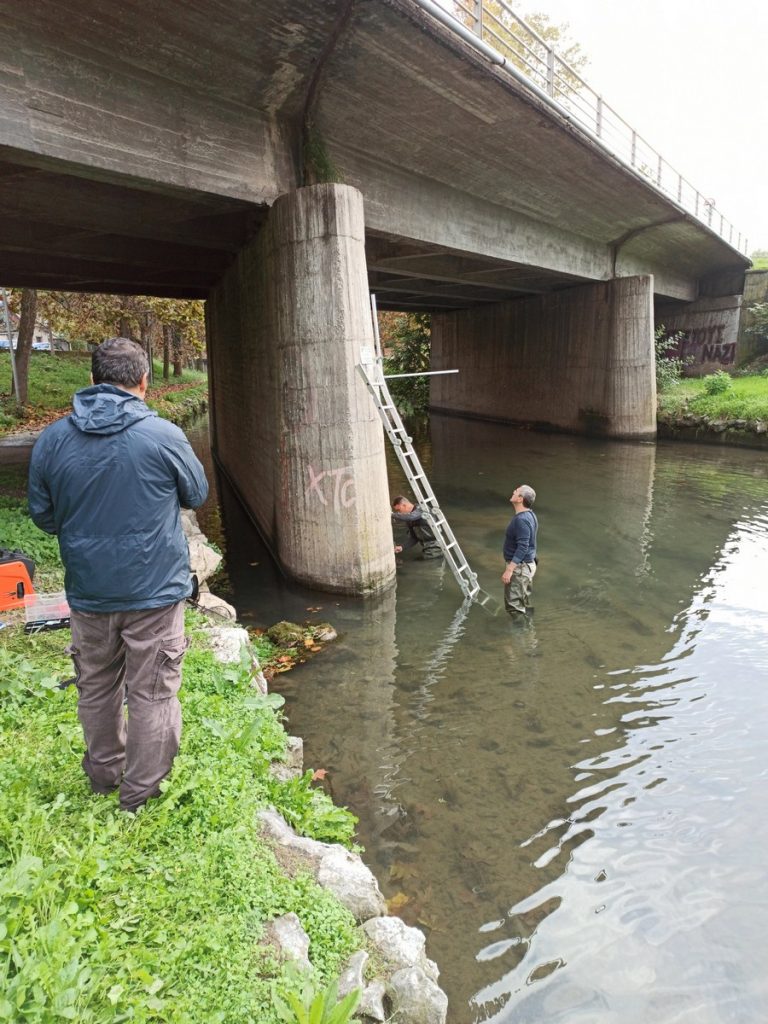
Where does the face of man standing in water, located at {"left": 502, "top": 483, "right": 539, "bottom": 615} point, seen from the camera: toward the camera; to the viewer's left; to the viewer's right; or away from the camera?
to the viewer's left

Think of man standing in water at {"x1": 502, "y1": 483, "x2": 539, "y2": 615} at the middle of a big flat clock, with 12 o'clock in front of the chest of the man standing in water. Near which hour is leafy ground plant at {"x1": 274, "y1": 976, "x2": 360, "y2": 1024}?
The leafy ground plant is roughly at 9 o'clock from the man standing in water.

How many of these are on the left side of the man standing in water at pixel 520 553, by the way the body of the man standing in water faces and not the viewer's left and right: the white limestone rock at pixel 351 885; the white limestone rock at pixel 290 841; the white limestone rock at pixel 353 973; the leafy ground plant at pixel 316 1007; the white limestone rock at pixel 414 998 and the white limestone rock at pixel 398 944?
6

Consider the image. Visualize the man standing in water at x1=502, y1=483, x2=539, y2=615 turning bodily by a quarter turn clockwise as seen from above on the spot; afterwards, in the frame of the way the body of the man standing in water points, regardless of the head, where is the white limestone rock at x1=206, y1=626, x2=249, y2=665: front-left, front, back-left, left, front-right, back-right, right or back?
back-left

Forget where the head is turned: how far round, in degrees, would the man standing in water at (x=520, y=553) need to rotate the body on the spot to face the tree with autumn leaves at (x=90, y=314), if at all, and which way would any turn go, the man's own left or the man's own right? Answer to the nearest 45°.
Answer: approximately 45° to the man's own right

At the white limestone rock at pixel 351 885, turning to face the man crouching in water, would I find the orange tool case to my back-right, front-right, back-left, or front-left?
front-left

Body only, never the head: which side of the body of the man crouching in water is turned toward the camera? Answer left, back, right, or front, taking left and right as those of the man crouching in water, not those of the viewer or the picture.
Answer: left

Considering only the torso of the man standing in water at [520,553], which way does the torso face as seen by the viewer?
to the viewer's left

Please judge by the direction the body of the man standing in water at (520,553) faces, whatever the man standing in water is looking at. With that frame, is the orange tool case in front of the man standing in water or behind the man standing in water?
in front

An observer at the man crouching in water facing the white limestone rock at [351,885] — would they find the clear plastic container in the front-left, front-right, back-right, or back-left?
front-right

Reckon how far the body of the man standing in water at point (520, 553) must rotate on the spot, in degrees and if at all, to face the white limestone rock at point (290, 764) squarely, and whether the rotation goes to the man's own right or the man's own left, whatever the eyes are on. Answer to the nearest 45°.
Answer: approximately 90° to the man's own left
